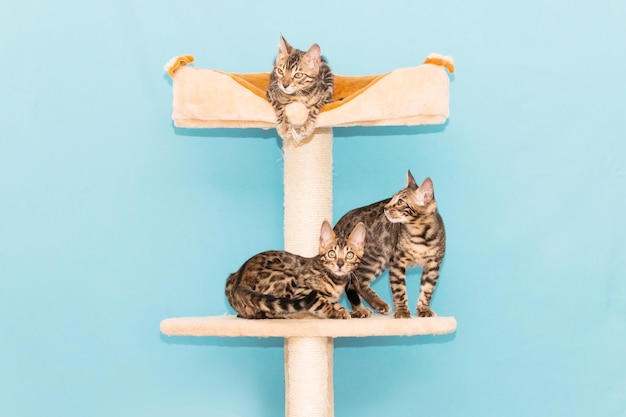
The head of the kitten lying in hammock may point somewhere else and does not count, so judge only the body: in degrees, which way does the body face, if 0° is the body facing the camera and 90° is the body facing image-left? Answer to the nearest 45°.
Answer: approximately 0°

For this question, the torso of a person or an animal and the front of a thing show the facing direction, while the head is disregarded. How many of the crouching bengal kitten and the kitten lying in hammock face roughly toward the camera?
1

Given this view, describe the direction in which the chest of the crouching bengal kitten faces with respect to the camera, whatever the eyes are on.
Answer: to the viewer's right
